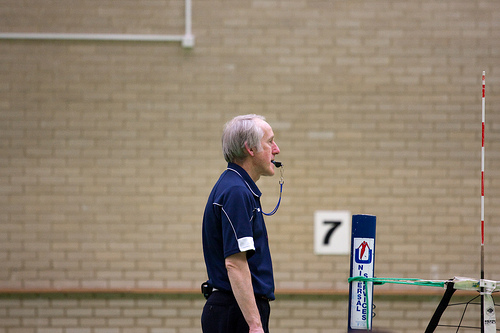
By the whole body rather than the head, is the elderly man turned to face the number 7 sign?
no

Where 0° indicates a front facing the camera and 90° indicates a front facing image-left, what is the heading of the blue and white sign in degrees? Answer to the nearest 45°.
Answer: approximately 0°

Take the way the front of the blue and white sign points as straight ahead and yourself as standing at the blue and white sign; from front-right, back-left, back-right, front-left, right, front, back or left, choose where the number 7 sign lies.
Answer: back

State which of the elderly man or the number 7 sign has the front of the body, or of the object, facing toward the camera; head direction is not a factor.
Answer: the number 7 sign

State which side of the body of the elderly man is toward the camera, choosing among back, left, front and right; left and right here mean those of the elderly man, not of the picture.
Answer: right

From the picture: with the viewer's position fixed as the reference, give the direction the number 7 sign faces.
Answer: facing the viewer

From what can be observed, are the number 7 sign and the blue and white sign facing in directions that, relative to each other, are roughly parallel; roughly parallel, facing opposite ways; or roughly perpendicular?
roughly parallel

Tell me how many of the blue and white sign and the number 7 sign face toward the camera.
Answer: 2

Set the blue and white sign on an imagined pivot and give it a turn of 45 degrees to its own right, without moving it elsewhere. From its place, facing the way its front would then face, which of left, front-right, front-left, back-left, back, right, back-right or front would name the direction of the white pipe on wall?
right

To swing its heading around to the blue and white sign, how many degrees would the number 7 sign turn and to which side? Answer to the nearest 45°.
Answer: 0° — it already faces it

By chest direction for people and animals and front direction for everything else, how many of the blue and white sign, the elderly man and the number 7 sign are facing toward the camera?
2

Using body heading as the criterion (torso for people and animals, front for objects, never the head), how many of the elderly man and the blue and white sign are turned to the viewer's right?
1

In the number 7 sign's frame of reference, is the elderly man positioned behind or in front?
in front

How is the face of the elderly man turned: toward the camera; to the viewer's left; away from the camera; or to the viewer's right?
to the viewer's right
